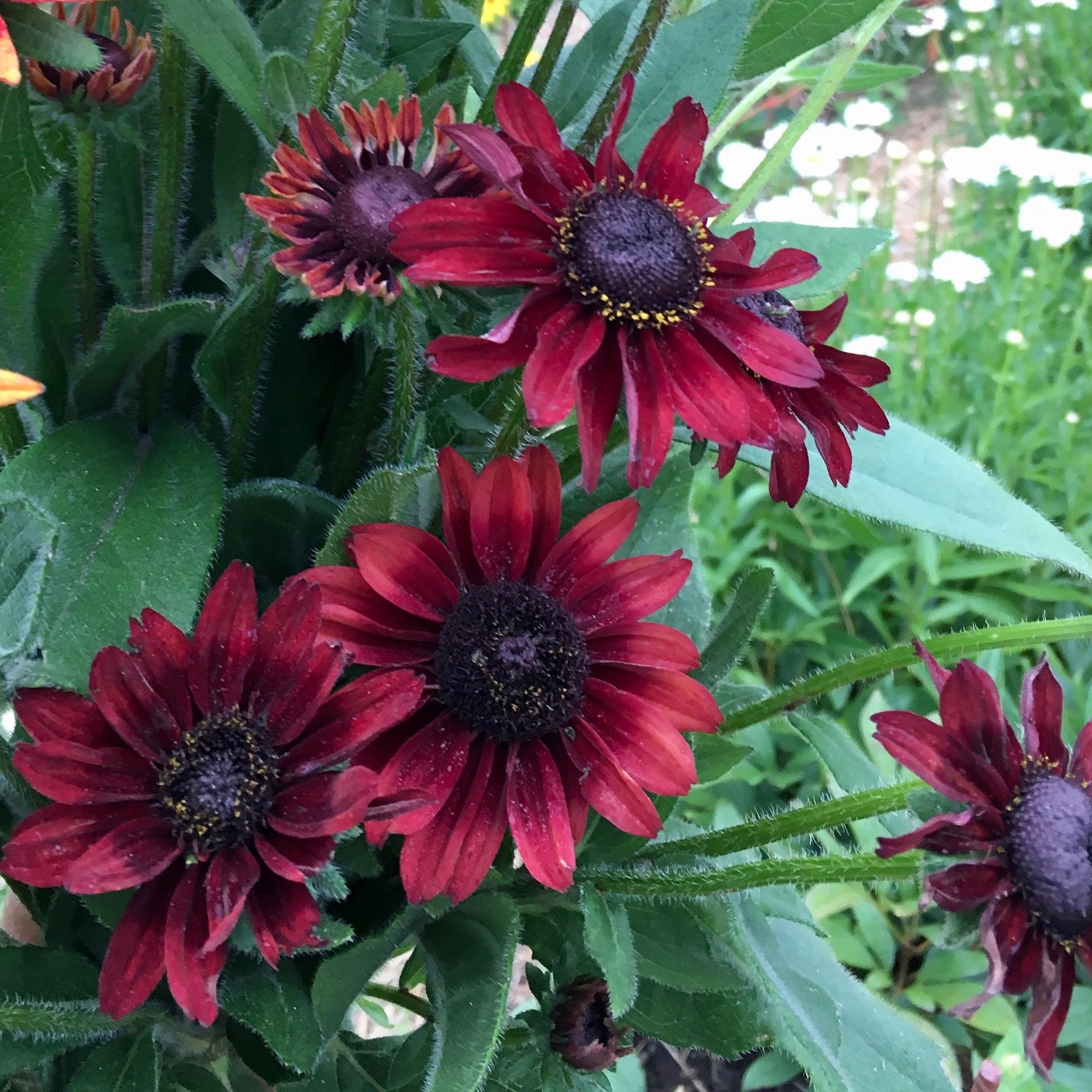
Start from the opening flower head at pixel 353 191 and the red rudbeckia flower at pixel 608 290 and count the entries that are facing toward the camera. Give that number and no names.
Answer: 2

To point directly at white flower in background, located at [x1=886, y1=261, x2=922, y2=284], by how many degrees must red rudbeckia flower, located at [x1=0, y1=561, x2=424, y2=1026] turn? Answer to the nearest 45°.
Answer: approximately 135° to its left

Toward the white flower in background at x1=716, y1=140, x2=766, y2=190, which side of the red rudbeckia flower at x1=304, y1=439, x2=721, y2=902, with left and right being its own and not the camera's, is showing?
back
